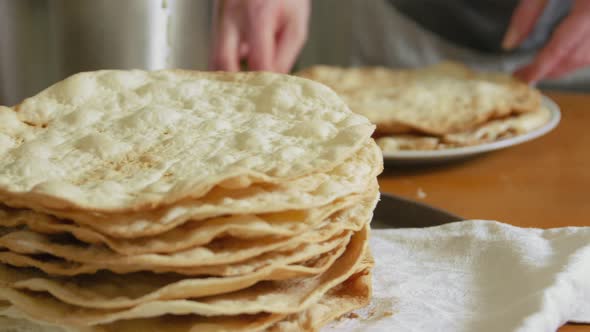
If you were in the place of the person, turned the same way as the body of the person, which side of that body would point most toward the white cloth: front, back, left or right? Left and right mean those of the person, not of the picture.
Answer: front

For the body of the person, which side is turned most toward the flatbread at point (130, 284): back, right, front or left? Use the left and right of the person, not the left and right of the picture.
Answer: front

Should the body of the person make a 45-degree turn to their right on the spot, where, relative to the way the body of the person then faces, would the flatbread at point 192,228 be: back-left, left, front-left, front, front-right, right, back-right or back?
front-left

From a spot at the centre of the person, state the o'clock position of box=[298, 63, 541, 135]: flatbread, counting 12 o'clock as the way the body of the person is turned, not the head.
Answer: The flatbread is roughly at 12 o'clock from the person.

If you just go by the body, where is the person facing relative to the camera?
toward the camera

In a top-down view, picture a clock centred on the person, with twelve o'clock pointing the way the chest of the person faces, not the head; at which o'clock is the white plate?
The white plate is roughly at 12 o'clock from the person.

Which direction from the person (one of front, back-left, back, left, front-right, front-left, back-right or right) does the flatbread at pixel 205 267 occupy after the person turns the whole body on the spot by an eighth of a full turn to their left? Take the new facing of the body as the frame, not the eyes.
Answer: front-right

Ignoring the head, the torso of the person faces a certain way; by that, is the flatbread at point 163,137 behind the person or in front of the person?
in front

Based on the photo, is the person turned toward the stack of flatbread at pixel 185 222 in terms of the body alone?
yes

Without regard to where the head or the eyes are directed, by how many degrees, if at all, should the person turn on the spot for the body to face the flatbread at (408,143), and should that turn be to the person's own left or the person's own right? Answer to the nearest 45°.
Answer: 0° — they already face it
